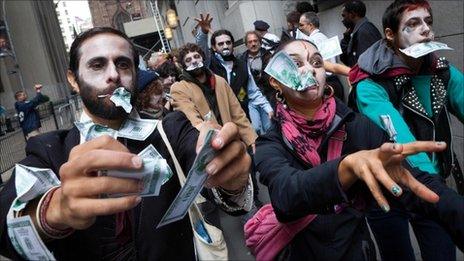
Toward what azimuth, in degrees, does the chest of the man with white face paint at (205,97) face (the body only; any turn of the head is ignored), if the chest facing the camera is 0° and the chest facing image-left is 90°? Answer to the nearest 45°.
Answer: approximately 0°

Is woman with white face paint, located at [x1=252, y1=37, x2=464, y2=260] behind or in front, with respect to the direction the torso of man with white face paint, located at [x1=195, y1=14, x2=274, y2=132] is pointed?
in front

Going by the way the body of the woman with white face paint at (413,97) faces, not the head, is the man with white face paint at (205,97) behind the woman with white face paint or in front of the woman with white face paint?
behind

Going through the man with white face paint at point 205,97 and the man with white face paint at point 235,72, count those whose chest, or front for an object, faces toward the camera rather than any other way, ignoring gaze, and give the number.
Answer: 2

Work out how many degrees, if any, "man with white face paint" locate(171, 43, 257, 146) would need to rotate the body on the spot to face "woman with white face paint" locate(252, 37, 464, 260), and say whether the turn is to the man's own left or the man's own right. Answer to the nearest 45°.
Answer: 0° — they already face them

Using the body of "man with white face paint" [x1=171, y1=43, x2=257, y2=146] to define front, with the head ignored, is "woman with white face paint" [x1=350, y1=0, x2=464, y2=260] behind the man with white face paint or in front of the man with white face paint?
in front

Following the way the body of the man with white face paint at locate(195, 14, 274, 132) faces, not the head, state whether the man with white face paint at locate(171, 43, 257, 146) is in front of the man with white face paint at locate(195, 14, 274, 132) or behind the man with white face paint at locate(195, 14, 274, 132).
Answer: in front

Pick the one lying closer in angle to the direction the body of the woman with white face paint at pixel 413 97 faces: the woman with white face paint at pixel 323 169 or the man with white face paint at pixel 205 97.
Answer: the woman with white face paint
